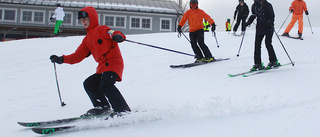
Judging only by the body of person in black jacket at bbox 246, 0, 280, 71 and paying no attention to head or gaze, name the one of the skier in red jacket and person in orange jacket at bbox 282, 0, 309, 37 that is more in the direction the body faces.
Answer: the skier in red jacket

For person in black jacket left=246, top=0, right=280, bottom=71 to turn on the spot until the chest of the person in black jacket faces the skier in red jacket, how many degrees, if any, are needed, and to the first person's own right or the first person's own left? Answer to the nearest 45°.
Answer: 0° — they already face them

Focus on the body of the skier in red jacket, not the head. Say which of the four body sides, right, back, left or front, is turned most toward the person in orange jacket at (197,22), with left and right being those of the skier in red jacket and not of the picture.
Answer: back

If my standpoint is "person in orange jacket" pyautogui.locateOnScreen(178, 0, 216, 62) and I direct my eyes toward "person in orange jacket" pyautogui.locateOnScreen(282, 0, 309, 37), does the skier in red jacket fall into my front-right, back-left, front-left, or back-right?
back-right

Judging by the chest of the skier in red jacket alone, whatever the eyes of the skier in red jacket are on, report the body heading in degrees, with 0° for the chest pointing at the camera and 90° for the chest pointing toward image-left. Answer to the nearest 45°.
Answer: approximately 45°

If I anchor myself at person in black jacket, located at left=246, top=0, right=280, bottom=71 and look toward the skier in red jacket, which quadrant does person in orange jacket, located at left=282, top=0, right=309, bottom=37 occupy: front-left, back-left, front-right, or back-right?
back-right

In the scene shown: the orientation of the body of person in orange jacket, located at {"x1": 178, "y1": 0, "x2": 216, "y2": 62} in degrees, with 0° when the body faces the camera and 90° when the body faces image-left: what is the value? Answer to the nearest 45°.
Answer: approximately 0°
